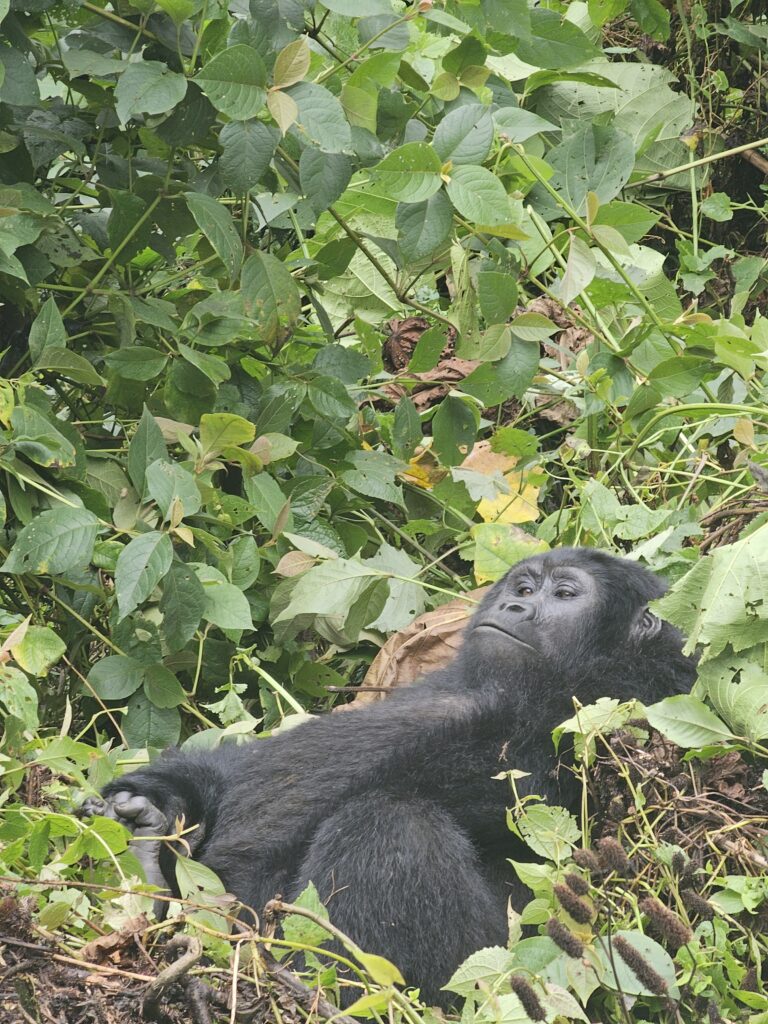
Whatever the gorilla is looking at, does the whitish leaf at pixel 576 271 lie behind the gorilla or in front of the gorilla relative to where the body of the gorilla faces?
behind

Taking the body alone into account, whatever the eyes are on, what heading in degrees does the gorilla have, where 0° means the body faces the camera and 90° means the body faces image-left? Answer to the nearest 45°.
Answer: approximately 45°

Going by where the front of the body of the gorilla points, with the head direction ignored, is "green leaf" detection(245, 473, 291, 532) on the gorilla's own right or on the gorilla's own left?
on the gorilla's own right

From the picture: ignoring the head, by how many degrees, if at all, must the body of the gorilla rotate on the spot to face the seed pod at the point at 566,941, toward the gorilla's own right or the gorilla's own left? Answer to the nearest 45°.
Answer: approximately 45° to the gorilla's own left

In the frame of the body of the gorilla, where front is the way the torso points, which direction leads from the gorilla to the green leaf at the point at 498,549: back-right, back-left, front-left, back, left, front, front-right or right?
back-right

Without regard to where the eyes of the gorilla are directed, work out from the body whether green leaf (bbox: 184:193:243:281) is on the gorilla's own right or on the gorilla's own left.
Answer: on the gorilla's own right

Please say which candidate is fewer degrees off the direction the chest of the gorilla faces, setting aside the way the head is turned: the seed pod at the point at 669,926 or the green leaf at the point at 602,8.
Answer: the seed pod
